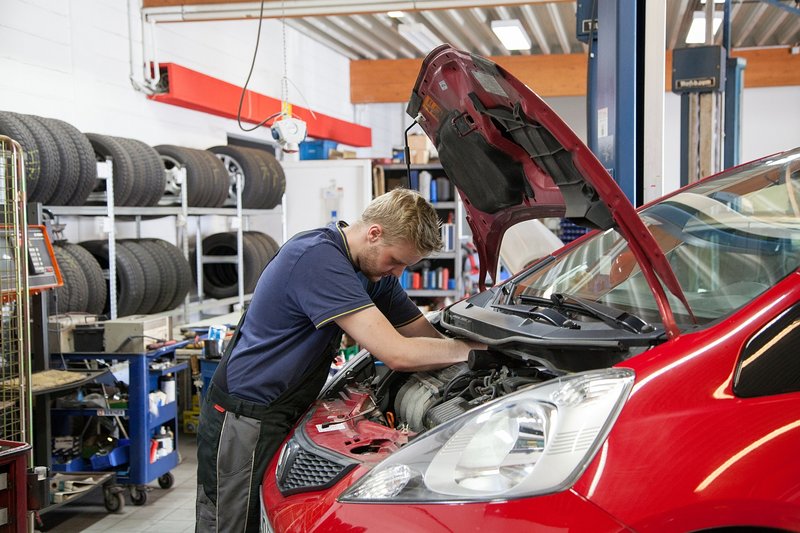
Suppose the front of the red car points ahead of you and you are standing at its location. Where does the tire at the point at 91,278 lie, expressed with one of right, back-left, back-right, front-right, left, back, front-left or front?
right

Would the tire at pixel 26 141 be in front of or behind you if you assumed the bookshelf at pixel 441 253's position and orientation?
in front

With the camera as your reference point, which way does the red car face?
facing the viewer and to the left of the viewer

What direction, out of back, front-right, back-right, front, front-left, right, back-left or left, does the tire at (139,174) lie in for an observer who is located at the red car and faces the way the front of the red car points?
right

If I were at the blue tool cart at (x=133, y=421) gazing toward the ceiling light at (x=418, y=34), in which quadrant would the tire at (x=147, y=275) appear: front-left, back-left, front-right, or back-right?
front-left

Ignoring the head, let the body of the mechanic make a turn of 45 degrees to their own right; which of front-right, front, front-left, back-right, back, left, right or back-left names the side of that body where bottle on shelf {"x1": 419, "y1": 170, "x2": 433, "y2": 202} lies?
back-left

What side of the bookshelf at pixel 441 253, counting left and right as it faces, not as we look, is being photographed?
front

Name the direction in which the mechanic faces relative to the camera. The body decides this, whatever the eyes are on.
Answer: to the viewer's right

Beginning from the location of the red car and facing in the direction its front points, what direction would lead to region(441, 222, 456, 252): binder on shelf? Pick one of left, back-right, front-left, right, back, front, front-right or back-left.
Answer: back-right
